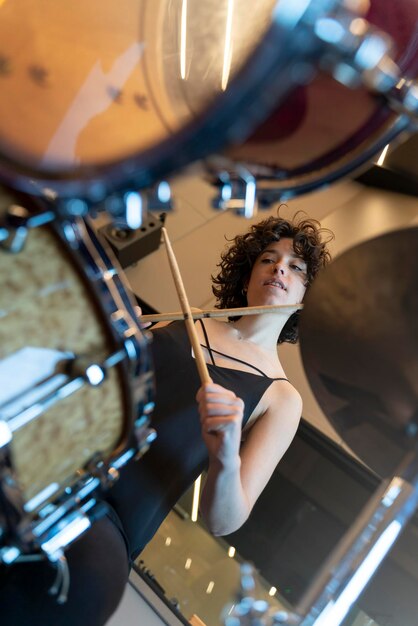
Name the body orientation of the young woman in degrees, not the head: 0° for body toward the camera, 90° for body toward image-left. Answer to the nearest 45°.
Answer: approximately 0°
